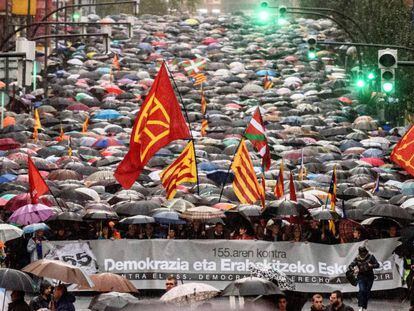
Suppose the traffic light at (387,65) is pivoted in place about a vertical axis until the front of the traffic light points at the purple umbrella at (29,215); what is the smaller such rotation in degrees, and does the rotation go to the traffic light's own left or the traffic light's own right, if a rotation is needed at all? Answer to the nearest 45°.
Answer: approximately 90° to the traffic light's own right

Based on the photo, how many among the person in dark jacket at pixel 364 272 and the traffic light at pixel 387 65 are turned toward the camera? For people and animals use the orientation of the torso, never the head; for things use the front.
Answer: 2

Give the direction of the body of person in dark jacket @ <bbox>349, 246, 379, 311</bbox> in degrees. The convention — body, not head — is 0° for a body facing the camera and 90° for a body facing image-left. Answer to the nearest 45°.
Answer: approximately 0°

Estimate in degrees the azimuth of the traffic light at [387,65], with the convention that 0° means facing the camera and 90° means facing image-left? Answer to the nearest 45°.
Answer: approximately 0°

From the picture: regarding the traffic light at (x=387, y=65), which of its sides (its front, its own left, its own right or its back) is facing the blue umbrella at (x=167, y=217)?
right

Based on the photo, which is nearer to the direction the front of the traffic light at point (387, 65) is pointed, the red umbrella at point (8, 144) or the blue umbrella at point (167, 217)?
the blue umbrella
